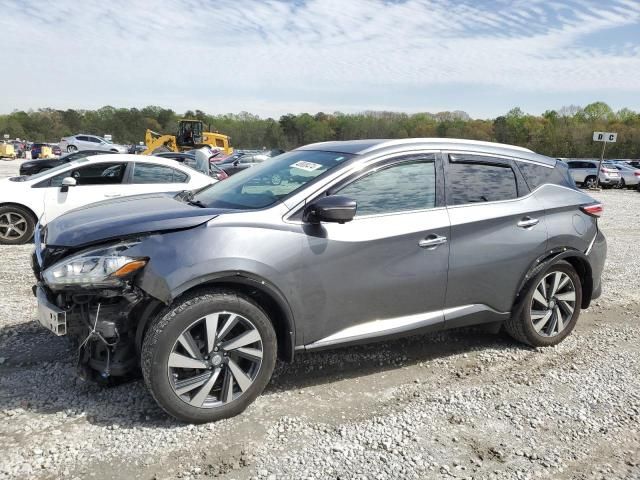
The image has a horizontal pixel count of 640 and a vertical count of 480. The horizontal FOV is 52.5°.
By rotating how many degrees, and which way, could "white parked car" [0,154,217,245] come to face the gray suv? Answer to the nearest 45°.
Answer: approximately 90° to its left

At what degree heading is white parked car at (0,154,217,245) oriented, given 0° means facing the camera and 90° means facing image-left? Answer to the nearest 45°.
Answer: approximately 90°

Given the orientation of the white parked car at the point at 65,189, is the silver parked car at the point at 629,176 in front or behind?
behind

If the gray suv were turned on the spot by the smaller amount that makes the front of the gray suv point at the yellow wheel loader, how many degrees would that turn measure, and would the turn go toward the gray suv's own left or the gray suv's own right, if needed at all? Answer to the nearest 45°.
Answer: approximately 135° to the gray suv's own right

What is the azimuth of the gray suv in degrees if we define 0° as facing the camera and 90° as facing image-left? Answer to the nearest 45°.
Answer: approximately 45°

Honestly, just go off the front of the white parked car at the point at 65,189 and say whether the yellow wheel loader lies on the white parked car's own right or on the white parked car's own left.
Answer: on the white parked car's own right
